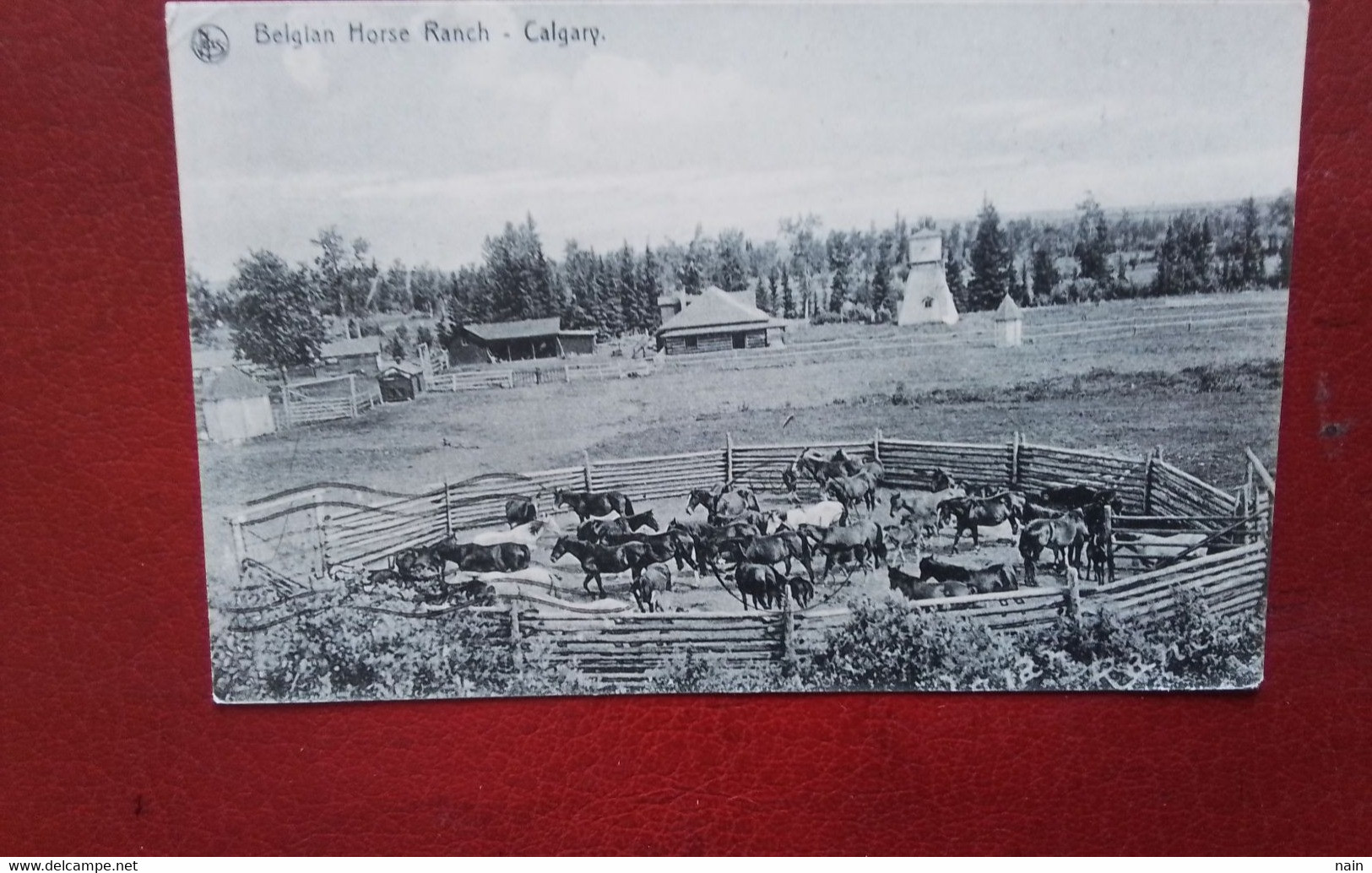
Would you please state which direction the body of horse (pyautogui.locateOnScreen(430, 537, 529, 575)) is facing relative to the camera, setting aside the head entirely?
to the viewer's left

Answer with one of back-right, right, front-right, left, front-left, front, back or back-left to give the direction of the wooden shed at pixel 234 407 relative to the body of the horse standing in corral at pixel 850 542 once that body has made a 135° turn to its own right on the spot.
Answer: back-left

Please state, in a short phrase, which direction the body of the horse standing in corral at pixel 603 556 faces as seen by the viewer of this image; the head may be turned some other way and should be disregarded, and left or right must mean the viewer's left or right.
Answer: facing to the left of the viewer

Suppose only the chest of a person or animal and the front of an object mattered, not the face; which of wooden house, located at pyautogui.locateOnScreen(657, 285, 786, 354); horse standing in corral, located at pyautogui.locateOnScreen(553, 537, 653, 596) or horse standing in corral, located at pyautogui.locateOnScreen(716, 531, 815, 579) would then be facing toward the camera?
the wooden house

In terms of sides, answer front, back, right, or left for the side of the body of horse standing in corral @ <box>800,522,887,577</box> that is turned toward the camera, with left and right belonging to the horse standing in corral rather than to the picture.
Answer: left

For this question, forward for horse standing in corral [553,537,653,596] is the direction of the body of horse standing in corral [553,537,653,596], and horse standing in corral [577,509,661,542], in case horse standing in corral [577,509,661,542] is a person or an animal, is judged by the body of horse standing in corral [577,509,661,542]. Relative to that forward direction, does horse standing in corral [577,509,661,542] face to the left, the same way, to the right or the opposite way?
the opposite way

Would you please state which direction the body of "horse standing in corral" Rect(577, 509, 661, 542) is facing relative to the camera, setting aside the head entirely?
to the viewer's right

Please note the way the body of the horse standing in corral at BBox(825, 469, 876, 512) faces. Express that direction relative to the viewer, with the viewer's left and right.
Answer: facing to the left of the viewer
